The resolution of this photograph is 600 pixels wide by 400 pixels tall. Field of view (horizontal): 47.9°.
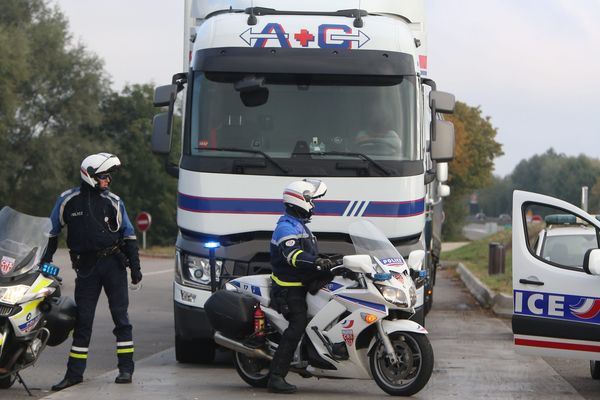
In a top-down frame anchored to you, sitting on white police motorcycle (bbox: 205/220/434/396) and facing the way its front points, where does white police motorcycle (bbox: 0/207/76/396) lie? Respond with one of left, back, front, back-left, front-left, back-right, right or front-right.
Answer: back-right

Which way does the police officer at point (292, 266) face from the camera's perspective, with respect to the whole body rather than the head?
to the viewer's right

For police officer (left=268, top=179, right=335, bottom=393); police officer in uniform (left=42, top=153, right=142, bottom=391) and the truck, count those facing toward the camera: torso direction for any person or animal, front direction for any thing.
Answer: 2

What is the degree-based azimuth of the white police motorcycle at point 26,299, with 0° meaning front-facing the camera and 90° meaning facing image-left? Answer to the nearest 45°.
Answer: approximately 45°

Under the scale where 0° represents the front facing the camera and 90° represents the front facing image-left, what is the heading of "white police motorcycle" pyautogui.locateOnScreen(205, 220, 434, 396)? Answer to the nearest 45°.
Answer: approximately 315°

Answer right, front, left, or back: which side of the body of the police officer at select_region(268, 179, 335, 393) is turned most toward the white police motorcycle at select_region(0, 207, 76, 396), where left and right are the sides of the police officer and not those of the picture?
back

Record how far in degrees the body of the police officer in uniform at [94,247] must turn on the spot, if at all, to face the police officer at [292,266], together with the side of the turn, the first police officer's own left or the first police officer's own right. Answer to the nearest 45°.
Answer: approximately 90° to the first police officer's own left

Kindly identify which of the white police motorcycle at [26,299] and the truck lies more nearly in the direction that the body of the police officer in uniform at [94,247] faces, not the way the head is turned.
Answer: the white police motorcycle

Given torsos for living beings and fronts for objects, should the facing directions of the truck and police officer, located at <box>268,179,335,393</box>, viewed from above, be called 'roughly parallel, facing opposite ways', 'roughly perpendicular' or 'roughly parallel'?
roughly perpendicular

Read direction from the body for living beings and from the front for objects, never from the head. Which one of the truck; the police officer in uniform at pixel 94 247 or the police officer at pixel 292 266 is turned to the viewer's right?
the police officer
